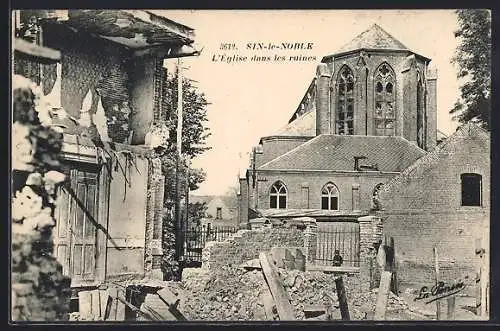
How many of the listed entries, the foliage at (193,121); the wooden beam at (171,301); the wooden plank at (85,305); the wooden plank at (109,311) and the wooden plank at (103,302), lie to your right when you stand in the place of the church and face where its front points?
0

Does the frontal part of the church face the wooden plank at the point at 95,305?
no

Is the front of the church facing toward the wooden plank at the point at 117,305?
no

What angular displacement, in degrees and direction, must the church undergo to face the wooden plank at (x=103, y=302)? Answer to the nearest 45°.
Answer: approximately 180°

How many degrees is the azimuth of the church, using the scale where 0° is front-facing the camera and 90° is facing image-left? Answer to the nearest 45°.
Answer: approximately 180°

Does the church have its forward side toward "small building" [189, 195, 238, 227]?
no

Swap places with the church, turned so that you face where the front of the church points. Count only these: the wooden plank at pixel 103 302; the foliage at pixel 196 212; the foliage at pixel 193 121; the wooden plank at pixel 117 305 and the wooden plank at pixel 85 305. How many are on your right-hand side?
0

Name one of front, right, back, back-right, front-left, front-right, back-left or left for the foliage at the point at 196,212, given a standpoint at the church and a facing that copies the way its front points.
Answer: left
